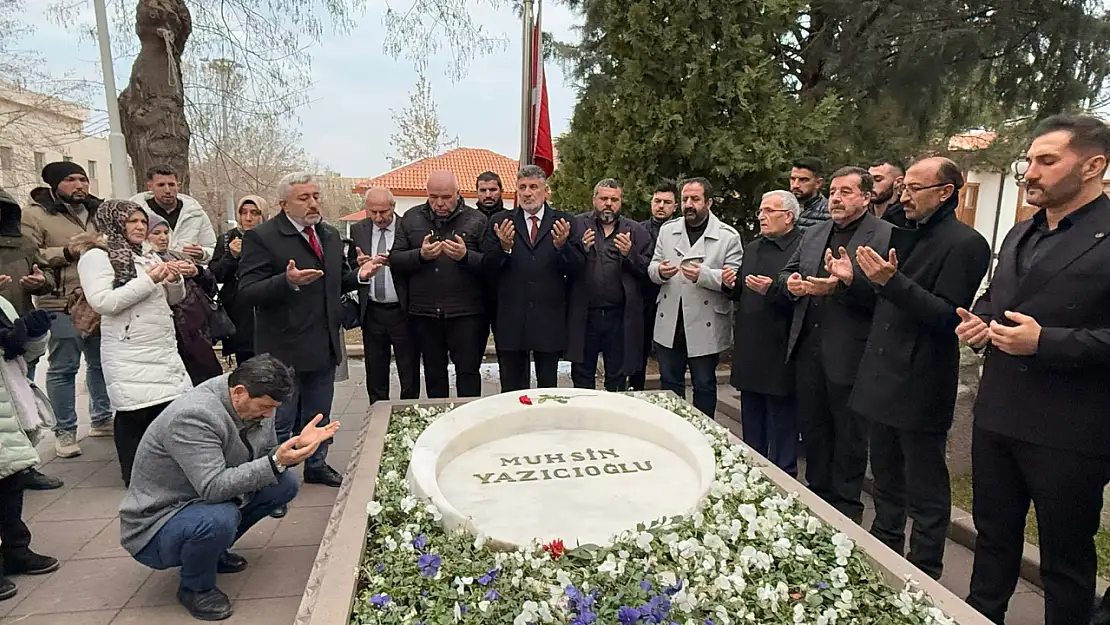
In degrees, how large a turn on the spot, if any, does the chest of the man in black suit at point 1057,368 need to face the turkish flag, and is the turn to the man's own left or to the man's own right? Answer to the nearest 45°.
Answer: approximately 90° to the man's own right

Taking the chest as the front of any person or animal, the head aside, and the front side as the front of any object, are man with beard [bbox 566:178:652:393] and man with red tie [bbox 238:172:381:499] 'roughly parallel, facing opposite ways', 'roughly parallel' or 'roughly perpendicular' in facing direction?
roughly perpendicular

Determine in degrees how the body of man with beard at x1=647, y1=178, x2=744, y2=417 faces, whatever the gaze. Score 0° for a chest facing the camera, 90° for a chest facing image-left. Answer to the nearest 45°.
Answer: approximately 45°

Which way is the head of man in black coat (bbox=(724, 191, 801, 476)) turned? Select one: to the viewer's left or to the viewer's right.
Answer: to the viewer's left

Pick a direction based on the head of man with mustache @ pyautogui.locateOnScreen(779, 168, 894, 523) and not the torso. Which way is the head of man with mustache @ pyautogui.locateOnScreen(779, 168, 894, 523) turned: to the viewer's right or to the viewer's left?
to the viewer's left

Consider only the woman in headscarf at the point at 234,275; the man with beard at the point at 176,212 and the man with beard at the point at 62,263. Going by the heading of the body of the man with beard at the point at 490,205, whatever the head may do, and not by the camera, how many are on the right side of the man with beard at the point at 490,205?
3

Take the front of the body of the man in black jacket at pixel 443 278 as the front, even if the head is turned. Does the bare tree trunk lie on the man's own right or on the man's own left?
on the man's own right

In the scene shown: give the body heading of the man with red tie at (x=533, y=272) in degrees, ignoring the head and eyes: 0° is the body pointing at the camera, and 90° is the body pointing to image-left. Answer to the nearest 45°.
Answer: approximately 0°

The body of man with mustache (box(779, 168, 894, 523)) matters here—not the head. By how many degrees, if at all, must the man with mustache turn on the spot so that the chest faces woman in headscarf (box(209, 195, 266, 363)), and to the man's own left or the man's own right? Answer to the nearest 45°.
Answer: approximately 45° to the man's own right
